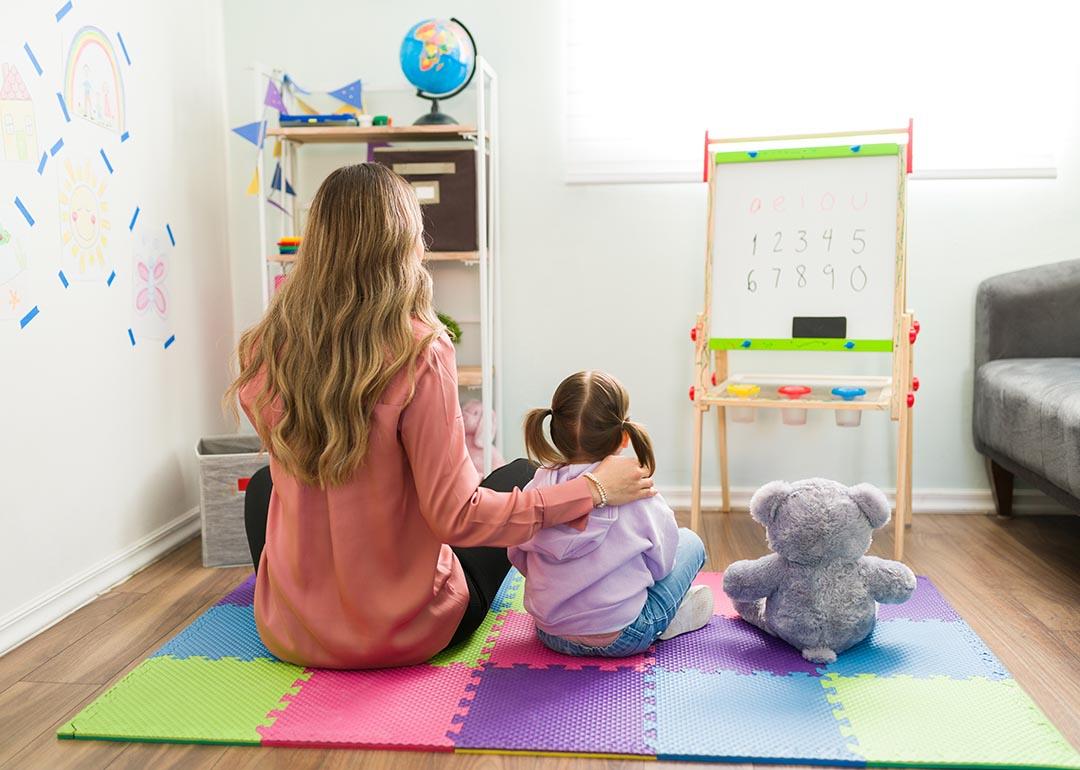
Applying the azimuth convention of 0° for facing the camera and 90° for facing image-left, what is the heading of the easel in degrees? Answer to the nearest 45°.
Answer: approximately 0°

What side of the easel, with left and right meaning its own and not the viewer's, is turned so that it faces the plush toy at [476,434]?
right

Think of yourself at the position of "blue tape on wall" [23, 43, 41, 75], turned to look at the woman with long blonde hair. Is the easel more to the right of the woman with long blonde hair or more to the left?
left

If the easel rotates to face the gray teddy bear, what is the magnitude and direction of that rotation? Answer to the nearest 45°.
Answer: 0° — it already faces it

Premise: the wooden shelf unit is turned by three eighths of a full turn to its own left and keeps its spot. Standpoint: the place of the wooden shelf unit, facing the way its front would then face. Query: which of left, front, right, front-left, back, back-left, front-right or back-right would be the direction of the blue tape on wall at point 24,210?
back

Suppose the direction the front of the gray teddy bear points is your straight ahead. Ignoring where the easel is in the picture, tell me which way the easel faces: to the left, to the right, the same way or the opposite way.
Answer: the opposite way

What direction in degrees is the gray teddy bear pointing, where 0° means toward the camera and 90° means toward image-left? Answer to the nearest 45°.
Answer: approximately 180°

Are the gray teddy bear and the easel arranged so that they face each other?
yes

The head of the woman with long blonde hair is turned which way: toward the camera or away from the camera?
away from the camera

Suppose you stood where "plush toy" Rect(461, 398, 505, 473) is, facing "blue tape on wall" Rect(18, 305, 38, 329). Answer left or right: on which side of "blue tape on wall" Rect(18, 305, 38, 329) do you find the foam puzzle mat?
left

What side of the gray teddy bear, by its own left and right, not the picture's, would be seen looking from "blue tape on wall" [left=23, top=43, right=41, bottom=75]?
left
